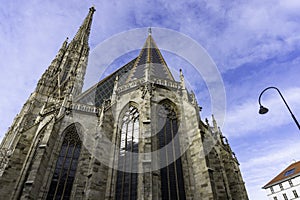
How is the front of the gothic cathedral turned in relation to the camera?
facing away from the viewer and to the left of the viewer

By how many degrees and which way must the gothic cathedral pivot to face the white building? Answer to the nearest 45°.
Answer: approximately 90° to its right
